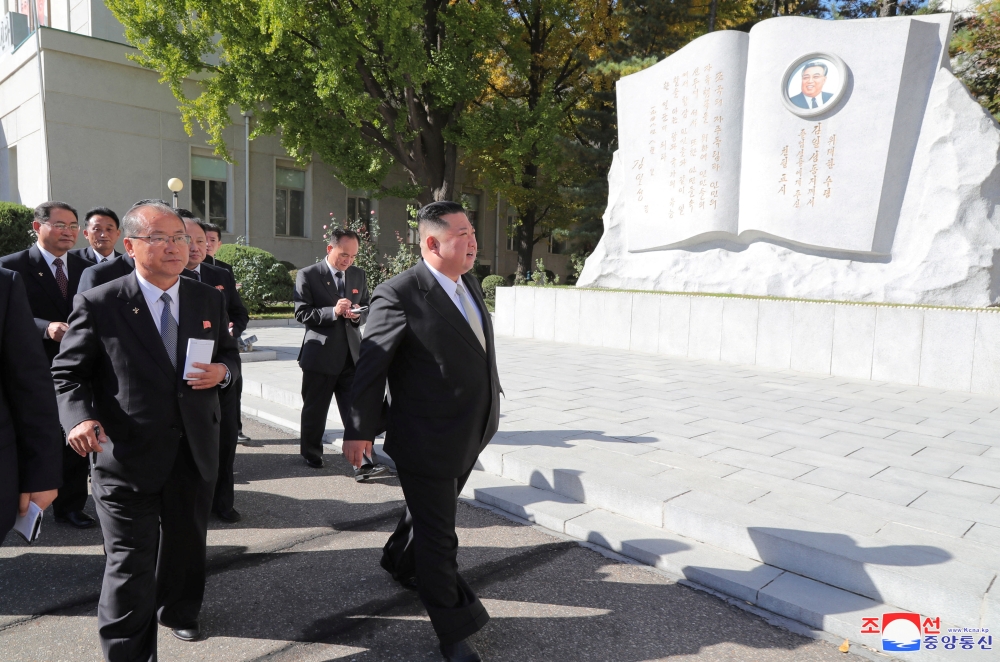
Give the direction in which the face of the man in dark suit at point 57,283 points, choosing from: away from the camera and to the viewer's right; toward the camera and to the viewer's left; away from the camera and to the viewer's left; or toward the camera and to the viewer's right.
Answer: toward the camera and to the viewer's right

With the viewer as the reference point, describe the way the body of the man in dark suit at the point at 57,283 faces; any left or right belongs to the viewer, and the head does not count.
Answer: facing the viewer and to the right of the viewer

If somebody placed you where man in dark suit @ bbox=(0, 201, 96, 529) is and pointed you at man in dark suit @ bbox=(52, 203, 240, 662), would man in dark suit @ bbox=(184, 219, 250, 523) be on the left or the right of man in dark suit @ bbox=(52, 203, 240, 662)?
left

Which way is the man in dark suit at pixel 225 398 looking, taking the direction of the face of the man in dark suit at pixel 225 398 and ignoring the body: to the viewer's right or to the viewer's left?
to the viewer's right

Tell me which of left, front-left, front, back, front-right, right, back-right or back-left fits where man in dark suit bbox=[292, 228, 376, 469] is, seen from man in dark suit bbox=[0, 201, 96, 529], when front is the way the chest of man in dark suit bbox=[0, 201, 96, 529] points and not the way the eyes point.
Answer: front-left

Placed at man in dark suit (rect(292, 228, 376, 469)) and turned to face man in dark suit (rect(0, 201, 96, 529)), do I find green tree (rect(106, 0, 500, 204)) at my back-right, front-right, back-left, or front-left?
back-right

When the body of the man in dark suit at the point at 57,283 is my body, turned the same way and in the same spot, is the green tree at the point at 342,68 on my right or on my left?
on my left

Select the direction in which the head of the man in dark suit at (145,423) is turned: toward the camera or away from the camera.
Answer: toward the camera

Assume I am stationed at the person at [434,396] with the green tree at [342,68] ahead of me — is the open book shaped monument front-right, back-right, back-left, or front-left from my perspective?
front-right

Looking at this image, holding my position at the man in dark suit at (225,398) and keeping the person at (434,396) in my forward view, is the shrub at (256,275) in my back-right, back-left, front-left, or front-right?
back-left

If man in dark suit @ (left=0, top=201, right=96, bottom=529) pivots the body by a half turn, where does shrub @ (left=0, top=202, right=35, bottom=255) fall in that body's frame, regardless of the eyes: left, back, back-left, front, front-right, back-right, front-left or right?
front-right

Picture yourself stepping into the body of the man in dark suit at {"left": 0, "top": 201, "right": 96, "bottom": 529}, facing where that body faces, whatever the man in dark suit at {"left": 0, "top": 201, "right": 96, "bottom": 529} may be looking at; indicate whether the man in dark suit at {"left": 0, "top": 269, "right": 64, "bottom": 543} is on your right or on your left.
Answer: on your right
